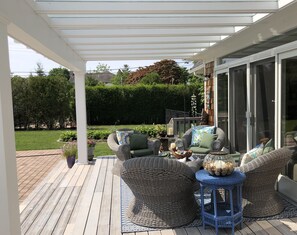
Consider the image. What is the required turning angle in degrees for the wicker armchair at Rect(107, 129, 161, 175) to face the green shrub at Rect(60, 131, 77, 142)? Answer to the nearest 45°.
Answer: approximately 180°

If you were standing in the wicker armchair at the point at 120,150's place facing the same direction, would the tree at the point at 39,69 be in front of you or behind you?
behind

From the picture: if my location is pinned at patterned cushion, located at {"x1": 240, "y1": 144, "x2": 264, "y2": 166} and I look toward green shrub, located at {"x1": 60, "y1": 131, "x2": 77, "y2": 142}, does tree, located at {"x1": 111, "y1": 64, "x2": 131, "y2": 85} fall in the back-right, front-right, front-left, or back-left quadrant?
front-right

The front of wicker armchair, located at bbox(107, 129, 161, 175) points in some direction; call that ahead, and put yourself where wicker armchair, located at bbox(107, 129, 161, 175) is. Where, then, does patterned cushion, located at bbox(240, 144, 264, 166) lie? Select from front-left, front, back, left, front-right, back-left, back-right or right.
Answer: front

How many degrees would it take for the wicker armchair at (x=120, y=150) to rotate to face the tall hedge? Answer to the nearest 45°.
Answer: approximately 135° to its left

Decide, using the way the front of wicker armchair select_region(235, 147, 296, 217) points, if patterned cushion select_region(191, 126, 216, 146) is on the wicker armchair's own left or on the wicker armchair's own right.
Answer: on the wicker armchair's own right

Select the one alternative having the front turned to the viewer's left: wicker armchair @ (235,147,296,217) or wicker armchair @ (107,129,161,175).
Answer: wicker armchair @ (235,147,296,217)

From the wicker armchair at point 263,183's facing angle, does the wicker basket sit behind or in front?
in front

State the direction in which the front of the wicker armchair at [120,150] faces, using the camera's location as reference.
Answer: facing the viewer and to the right of the viewer

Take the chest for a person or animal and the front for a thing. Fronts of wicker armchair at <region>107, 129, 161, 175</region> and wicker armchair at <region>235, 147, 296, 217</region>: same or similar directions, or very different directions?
very different directions

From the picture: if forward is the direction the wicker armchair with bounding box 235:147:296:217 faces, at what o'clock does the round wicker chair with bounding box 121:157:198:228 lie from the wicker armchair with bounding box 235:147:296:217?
The round wicker chair is roughly at 11 o'clock from the wicker armchair.

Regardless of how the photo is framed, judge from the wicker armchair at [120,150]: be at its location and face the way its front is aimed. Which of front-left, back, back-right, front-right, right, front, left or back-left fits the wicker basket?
front

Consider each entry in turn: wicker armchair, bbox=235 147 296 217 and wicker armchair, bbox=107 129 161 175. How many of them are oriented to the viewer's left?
1

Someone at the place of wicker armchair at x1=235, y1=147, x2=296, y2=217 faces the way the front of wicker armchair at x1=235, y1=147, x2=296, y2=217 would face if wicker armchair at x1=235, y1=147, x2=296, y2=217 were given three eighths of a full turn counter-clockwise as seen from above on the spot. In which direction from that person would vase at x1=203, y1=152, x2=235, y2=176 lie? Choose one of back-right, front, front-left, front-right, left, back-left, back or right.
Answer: right

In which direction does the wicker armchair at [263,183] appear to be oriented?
to the viewer's left
